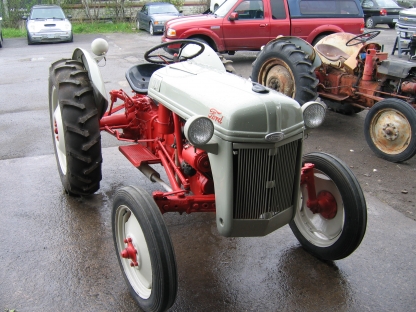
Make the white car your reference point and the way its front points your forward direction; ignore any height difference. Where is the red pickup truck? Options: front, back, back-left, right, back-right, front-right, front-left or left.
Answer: front-left

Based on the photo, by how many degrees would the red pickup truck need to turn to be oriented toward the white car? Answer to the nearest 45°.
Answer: approximately 45° to its right

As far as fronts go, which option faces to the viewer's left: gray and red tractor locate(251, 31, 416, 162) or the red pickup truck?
the red pickup truck

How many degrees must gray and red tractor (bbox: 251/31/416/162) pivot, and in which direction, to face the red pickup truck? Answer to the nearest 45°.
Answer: approximately 135° to its left

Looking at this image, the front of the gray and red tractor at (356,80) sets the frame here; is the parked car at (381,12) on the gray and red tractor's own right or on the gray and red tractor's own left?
on the gray and red tractor's own left

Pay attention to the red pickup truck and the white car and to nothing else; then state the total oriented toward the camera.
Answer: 1

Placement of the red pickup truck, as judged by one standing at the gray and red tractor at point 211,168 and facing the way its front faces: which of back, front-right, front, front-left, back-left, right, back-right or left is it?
back-left

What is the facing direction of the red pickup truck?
to the viewer's left

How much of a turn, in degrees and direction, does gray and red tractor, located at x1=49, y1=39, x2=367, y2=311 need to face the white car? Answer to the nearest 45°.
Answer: approximately 135° to its left

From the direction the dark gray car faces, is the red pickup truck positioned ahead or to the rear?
ahead
